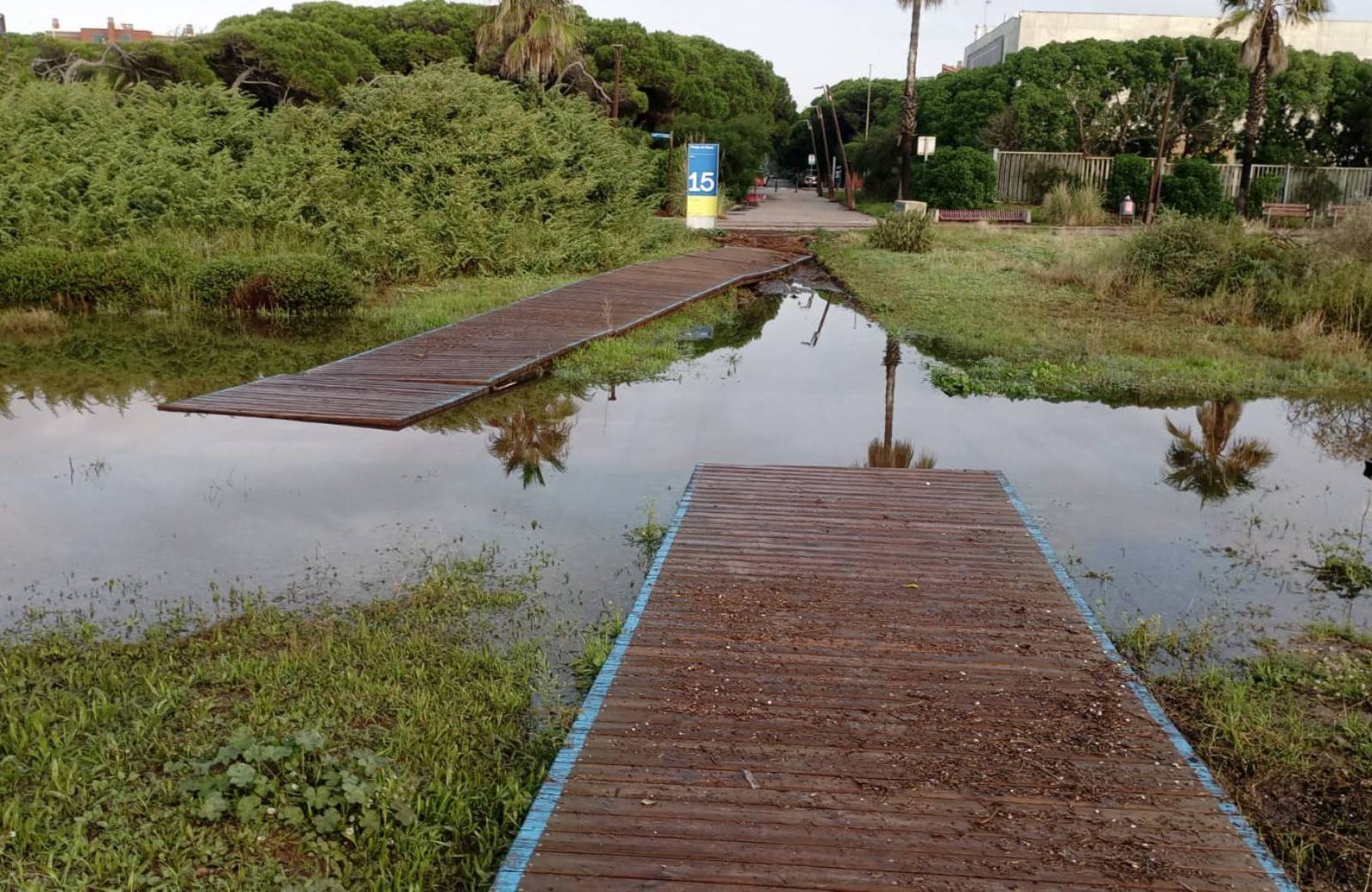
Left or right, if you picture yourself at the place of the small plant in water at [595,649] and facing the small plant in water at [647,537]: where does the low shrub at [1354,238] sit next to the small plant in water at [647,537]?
right

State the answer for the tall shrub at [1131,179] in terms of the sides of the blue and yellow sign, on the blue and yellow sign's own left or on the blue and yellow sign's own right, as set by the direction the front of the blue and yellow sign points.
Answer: on the blue and yellow sign's own left

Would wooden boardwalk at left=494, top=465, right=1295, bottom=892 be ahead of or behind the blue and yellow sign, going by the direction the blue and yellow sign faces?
ahead

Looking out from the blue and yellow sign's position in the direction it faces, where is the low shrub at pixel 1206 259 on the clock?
The low shrub is roughly at 11 o'clock from the blue and yellow sign.

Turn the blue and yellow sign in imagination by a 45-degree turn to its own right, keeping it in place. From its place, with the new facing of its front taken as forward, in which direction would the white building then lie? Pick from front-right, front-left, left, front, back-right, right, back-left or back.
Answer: back

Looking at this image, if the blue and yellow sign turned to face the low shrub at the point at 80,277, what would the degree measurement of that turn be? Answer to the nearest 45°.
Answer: approximately 45° to its right

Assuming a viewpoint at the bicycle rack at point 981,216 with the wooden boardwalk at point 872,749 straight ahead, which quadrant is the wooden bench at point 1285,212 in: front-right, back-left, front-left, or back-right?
back-left

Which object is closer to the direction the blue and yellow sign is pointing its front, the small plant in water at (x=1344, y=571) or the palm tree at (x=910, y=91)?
the small plant in water

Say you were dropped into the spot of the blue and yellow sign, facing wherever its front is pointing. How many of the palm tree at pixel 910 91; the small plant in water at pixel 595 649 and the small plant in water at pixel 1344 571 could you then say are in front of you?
2

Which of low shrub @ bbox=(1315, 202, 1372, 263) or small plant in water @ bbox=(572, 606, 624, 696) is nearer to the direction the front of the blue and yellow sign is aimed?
the small plant in water

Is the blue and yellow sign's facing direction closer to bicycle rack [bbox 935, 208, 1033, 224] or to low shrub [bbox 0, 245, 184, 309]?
the low shrub

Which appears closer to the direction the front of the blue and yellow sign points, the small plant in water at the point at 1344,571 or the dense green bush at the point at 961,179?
the small plant in water

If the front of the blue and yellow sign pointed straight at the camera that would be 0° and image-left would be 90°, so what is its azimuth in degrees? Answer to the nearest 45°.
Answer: approximately 0°

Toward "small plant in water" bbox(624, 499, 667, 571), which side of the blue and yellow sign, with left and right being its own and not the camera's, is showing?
front

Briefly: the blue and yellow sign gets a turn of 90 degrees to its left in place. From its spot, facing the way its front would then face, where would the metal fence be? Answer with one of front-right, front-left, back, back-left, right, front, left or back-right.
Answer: front-left

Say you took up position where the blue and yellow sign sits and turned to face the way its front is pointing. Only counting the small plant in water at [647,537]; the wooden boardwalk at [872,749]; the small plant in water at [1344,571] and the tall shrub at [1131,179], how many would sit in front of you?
3

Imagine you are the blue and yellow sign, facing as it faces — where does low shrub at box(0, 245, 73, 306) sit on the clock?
The low shrub is roughly at 1 o'clock from the blue and yellow sign.

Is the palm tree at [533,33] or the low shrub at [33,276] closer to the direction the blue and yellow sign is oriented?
the low shrub
